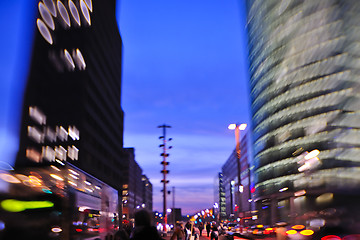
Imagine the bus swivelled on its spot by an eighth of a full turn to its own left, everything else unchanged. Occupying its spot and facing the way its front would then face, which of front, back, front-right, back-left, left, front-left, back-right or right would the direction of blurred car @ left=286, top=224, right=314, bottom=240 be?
left

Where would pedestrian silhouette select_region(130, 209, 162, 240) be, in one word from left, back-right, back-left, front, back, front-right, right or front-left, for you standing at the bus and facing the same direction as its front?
front-left

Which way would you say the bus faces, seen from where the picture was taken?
facing the viewer and to the left of the viewer

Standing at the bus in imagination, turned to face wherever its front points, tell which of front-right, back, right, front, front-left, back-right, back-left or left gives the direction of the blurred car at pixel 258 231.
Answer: back

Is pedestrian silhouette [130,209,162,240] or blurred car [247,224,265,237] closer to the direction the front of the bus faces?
the pedestrian silhouette
